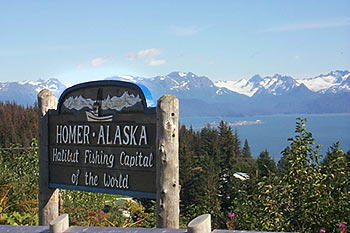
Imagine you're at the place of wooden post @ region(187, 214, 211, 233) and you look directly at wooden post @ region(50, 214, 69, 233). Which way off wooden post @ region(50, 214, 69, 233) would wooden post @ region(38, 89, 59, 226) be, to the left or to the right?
right

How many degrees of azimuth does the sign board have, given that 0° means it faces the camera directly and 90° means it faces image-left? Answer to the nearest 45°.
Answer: approximately 45°

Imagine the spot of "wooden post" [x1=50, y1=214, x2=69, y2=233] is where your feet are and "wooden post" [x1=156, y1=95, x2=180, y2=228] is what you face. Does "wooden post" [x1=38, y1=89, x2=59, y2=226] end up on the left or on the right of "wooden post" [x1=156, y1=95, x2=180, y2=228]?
left

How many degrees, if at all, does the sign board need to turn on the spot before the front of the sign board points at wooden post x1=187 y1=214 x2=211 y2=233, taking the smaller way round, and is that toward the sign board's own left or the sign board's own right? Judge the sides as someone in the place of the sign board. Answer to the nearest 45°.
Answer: approximately 45° to the sign board's own left
